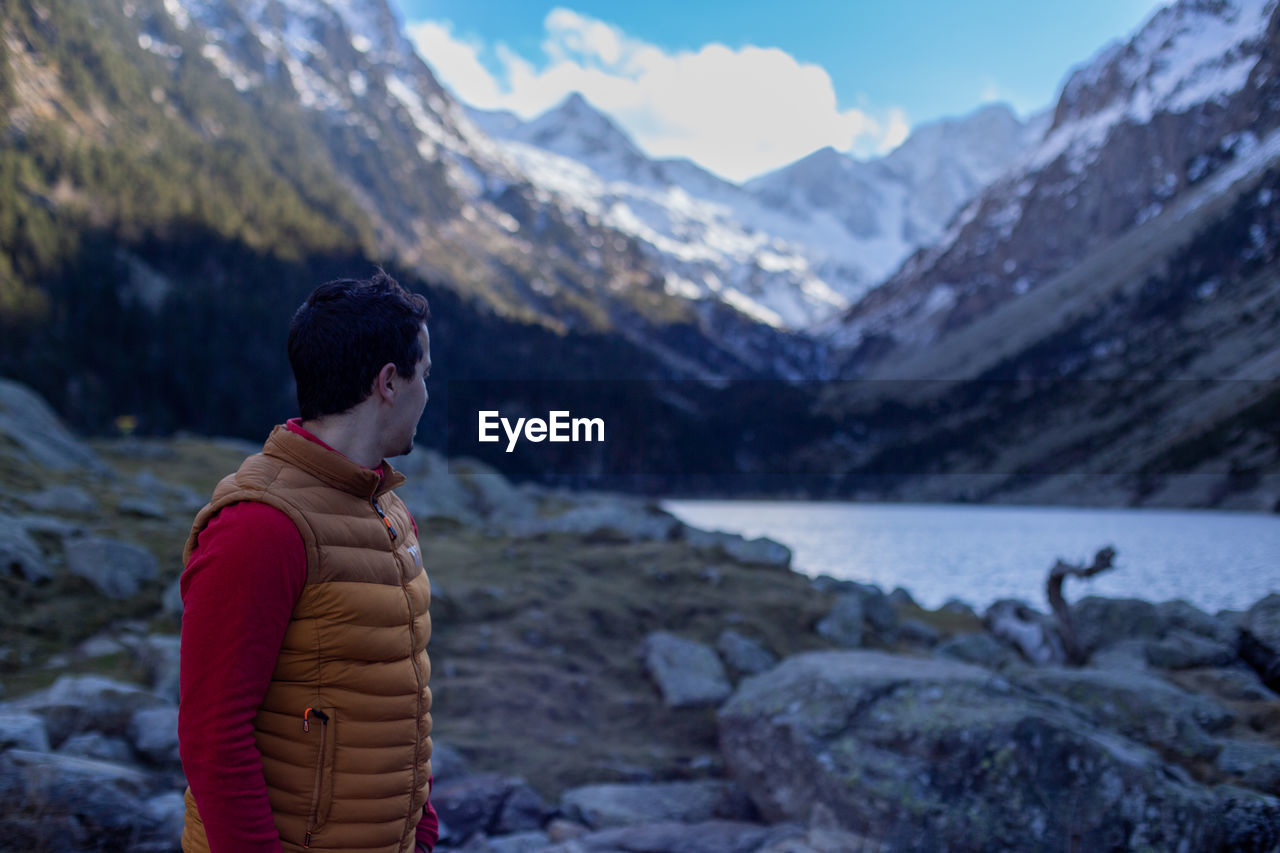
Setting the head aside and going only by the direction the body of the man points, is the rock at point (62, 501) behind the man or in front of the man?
behind

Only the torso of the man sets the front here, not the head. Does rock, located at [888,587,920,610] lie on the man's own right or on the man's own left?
on the man's own left

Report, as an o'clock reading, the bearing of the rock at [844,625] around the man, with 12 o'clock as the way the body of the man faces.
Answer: The rock is roughly at 9 o'clock from the man.

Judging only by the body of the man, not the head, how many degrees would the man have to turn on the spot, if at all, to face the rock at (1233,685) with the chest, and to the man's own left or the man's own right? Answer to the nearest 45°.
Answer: approximately 45° to the man's own left

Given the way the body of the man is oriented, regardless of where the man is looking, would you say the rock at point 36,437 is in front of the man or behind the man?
behind

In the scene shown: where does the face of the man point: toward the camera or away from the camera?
away from the camera

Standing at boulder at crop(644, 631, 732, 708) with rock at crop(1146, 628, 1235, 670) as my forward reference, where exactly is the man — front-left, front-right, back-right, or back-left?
back-right

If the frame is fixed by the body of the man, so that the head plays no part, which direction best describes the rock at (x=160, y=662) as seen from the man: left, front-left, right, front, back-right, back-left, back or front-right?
back-left

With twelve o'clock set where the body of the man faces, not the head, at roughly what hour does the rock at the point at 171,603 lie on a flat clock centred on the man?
The rock is roughly at 7 o'clock from the man.

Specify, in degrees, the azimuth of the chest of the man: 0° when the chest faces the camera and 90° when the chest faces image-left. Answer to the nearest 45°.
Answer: approximately 315°
